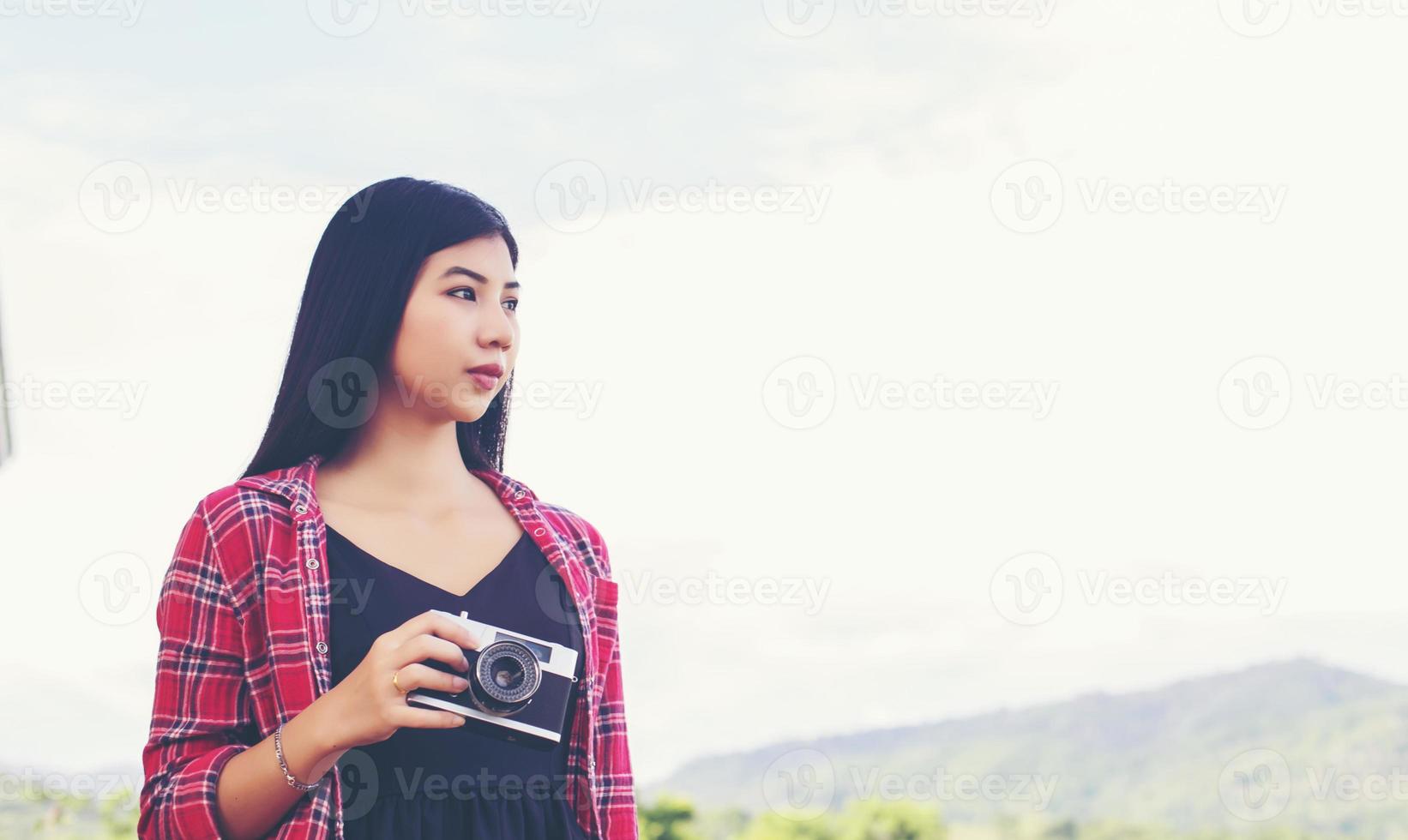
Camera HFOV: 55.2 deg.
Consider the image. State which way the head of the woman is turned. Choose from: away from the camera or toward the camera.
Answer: toward the camera
